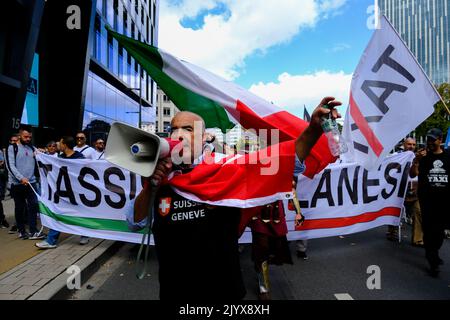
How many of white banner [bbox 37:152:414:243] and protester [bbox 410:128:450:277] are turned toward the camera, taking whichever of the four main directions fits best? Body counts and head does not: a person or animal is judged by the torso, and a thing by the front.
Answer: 2

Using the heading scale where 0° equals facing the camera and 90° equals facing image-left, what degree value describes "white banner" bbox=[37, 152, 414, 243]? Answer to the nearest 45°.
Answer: approximately 0°

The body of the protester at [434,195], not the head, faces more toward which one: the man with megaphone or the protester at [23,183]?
the man with megaphone

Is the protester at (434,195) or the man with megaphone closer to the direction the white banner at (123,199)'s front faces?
the man with megaphone

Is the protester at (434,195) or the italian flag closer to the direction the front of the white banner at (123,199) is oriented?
the italian flag

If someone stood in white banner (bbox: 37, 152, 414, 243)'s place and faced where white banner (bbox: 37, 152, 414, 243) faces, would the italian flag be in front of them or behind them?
in front

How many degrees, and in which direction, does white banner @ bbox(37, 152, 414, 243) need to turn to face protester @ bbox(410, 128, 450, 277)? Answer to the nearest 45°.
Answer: approximately 90° to its left

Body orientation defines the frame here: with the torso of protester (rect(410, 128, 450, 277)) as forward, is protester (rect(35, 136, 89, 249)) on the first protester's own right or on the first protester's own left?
on the first protester's own right

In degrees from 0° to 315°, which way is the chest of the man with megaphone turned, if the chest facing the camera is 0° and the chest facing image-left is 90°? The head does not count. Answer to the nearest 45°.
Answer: approximately 45°

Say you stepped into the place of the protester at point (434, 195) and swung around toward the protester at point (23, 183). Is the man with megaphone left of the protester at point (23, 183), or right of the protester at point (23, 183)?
left
